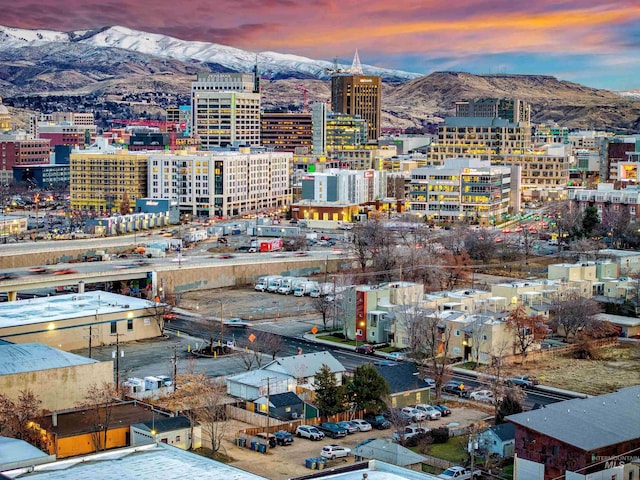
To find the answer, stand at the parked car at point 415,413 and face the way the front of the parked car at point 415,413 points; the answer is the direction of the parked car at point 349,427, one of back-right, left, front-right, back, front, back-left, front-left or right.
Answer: right

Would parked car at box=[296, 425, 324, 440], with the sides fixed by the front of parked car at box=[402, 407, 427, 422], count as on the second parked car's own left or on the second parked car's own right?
on the second parked car's own right

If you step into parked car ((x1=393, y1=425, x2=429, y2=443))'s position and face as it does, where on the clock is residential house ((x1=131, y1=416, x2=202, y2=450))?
The residential house is roughly at 1 o'clock from the parked car.

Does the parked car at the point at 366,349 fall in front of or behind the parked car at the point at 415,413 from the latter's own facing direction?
behind

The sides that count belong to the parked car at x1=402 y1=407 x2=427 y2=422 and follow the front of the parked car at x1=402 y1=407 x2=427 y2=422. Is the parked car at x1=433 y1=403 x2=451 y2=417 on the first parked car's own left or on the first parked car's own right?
on the first parked car's own left

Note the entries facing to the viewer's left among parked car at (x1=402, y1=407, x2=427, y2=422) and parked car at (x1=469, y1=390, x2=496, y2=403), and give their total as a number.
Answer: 1

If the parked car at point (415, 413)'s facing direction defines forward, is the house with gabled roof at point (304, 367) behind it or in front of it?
behind

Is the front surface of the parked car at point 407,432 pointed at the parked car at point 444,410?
no

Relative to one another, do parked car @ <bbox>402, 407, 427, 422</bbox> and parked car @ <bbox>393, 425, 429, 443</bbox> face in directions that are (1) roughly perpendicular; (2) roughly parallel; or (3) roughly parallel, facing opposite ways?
roughly perpendicular

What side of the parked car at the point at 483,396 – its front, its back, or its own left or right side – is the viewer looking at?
left

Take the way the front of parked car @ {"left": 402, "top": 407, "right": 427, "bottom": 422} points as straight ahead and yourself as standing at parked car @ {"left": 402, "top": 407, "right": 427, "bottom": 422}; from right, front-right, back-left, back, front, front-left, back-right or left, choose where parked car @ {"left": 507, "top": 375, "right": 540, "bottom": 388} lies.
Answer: left

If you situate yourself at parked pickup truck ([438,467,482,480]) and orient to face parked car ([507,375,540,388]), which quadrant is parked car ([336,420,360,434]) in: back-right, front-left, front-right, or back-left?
front-left

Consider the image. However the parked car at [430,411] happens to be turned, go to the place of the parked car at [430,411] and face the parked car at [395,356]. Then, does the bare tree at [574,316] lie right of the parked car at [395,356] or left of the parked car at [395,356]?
right

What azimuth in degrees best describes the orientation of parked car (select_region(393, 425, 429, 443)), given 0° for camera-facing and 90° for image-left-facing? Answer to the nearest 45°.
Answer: approximately 45°

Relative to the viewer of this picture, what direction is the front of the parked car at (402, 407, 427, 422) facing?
facing the viewer and to the right of the viewer

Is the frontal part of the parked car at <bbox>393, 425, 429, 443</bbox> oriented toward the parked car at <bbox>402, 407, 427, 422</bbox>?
no
